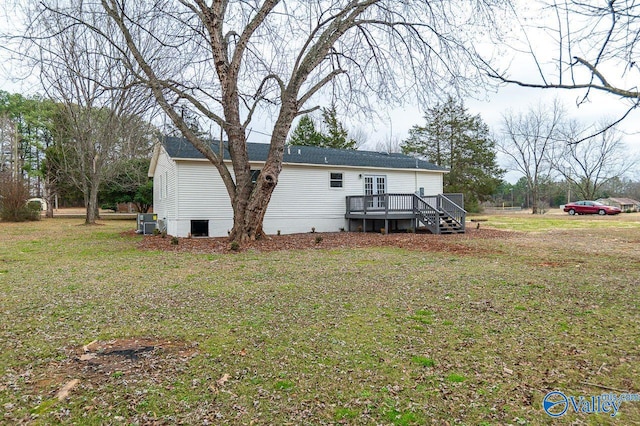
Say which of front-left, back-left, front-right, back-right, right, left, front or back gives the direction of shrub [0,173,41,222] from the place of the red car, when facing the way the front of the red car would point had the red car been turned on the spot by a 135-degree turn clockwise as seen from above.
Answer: front

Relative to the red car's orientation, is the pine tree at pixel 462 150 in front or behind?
behind

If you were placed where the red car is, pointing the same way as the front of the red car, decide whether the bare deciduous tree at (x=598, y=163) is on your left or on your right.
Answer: on your left

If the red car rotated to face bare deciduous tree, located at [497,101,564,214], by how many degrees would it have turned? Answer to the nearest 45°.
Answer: approximately 135° to its left

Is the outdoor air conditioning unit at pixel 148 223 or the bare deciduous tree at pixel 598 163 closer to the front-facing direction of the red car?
the bare deciduous tree

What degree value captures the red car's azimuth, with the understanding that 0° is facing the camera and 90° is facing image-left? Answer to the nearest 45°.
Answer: approximately 270°

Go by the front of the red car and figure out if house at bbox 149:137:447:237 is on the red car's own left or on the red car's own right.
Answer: on the red car's own right

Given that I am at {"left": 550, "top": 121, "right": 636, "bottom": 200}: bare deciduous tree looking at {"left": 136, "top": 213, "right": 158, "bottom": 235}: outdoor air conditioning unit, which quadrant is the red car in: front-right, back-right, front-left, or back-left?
front-left
